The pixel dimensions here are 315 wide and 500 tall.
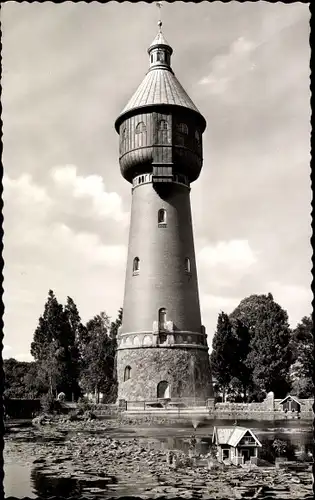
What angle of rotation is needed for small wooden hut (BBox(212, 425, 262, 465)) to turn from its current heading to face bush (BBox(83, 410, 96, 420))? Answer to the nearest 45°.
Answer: approximately 180°

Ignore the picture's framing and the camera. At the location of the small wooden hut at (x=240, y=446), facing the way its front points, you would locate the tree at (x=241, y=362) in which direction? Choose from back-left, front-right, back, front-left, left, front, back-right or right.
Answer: back-left

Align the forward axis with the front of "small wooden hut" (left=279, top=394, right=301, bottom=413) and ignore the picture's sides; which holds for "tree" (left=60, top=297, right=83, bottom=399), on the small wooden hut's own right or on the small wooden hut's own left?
on the small wooden hut's own right

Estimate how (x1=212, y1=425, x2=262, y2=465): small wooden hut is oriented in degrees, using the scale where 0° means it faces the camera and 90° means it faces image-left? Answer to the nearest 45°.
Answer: approximately 315°

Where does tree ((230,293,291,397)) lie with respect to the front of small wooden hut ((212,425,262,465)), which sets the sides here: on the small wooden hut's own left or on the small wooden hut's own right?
on the small wooden hut's own left

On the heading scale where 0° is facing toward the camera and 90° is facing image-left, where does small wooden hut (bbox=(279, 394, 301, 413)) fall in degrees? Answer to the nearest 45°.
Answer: approximately 0°

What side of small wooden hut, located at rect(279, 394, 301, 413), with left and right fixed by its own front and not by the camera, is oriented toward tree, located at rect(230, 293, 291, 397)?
back

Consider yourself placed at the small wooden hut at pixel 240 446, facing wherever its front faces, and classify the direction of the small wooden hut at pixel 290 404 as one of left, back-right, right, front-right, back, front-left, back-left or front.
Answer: back-left
